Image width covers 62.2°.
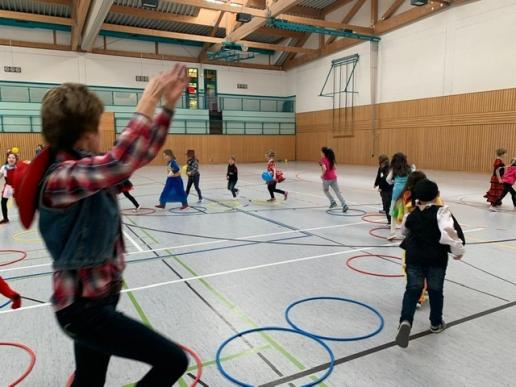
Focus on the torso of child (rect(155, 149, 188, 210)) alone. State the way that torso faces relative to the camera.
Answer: to the viewer's left

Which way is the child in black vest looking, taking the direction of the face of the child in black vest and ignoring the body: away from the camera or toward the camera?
away from the camera

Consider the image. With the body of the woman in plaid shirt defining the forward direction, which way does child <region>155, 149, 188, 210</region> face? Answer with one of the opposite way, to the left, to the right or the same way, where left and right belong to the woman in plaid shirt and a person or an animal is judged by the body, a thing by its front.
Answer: the opposite way

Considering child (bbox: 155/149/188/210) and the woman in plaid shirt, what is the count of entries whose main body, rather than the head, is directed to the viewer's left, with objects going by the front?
1

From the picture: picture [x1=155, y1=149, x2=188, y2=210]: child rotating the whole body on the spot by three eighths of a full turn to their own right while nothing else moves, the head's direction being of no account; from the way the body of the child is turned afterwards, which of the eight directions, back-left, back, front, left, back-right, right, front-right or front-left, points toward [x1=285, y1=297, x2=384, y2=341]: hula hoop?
back-right

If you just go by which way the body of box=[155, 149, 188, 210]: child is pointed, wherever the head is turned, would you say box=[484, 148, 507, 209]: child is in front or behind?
behind
